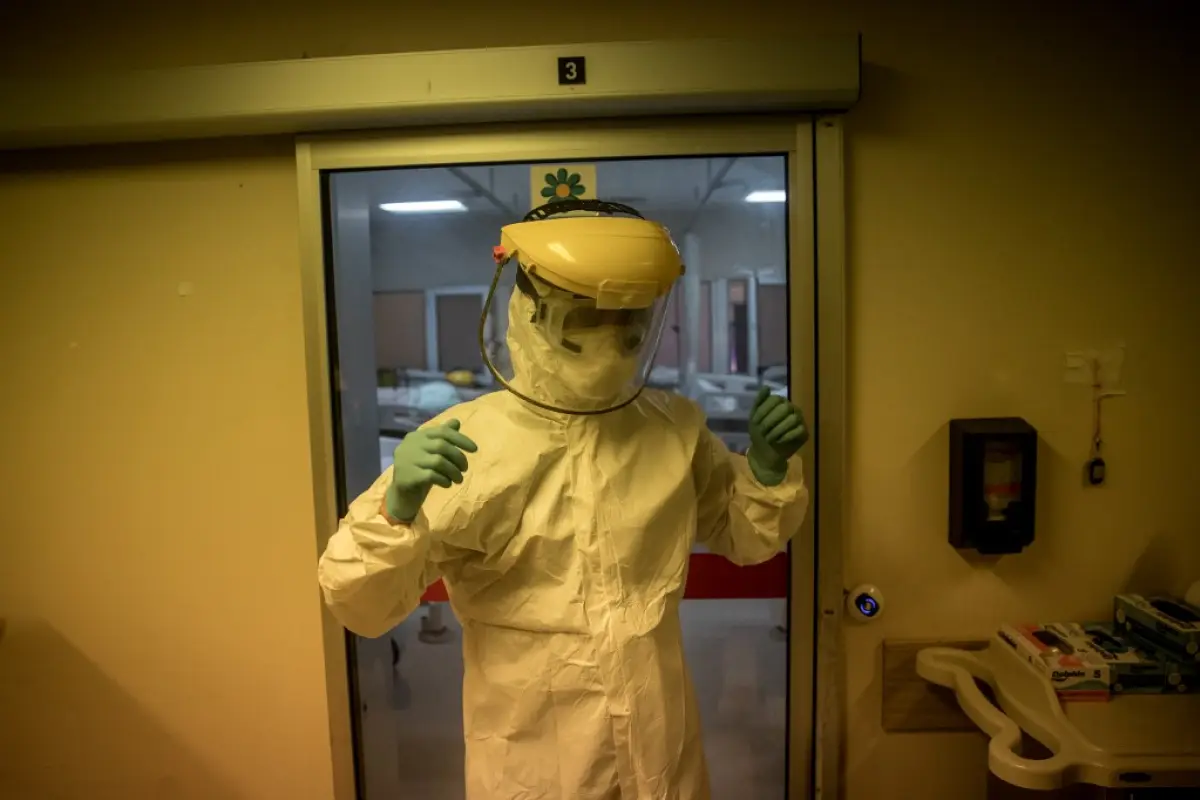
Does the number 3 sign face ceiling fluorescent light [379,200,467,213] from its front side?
no

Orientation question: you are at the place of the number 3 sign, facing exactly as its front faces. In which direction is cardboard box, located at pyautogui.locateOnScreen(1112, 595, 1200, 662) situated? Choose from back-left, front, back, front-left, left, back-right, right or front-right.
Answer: left

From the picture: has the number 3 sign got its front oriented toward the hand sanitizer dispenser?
no

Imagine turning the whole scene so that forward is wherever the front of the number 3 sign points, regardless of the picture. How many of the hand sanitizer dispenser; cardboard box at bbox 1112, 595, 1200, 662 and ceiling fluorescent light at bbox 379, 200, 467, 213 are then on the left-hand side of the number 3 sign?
2

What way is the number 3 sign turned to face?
toward the camera
